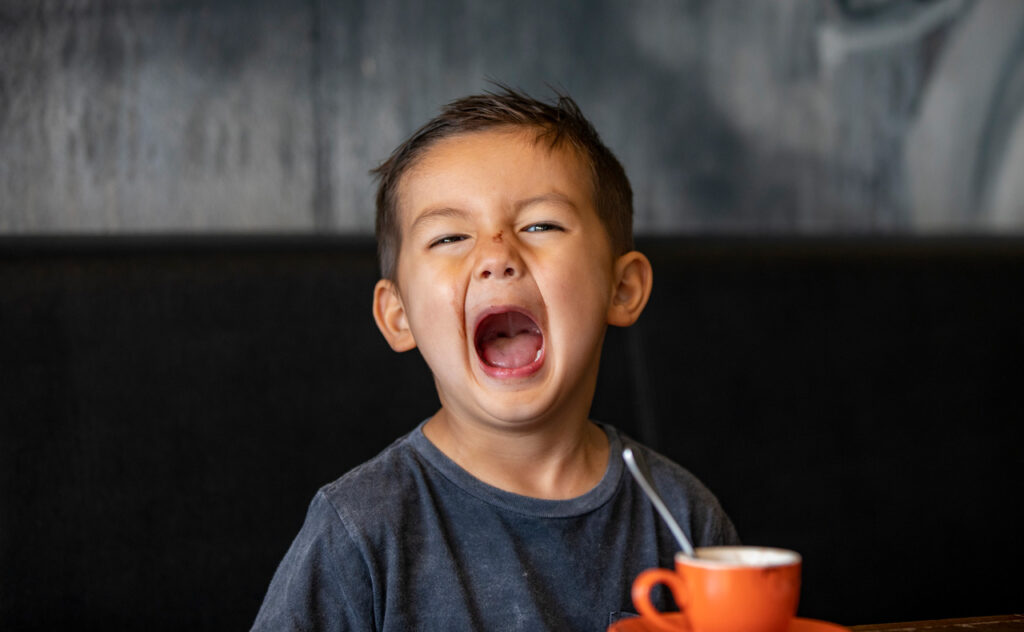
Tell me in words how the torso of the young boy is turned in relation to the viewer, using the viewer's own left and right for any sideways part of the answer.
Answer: facing the viewer
